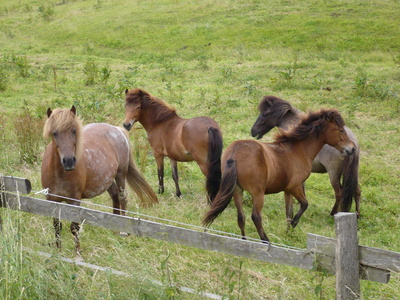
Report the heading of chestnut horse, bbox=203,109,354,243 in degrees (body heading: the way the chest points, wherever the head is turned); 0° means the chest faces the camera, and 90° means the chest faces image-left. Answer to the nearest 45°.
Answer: approximately 225°

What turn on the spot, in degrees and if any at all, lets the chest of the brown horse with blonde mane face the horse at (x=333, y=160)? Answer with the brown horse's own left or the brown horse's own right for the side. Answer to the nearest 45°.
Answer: approximately 135° to the brown horse's own left

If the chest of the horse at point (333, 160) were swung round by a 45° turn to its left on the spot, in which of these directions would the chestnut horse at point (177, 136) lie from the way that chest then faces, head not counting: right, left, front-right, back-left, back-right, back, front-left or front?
front

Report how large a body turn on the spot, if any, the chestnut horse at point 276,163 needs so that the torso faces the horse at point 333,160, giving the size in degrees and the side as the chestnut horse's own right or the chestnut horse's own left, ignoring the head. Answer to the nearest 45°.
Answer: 0° — it already faces it

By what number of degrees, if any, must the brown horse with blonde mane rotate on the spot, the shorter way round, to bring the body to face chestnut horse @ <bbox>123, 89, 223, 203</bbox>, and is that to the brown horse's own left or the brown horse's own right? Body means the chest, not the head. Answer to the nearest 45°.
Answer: approximately 180°

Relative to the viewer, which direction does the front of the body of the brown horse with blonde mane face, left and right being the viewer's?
facing the viewer and to the left of the viewer

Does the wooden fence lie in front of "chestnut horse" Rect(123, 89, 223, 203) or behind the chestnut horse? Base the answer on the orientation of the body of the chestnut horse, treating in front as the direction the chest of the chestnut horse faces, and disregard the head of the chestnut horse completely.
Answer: behind

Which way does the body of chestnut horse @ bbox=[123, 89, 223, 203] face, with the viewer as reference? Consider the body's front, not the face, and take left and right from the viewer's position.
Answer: facing away from the viewer and to the left of the viewer

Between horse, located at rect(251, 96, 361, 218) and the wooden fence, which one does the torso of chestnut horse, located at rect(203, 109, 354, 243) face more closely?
the horse

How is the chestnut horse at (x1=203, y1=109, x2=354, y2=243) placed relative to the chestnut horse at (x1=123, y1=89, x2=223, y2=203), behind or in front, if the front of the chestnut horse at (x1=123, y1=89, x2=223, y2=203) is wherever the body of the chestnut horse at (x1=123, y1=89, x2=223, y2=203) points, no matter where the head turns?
behind

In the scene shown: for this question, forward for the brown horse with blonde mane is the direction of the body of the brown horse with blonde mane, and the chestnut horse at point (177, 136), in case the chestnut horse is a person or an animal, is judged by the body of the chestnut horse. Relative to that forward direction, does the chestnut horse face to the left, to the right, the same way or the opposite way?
to the right

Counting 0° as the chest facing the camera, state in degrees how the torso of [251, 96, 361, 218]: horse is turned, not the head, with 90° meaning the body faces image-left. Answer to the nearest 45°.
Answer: approximately 135°
